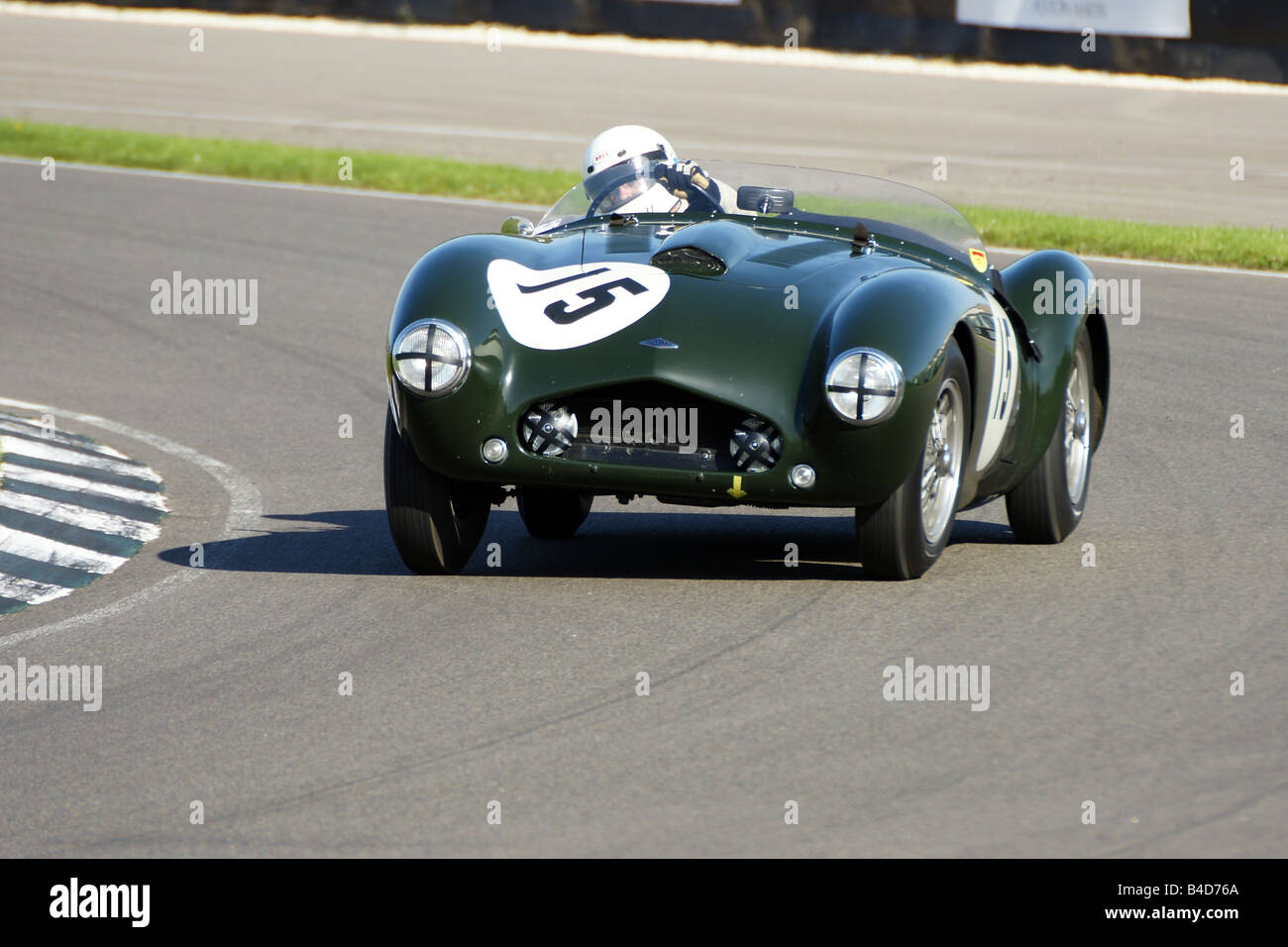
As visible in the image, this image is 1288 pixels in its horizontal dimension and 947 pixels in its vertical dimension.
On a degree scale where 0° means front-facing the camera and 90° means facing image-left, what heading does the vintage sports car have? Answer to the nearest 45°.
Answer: approximately 0°

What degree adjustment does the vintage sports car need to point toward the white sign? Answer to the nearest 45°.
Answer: approximately 180°

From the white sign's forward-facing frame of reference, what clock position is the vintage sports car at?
The vintage sports car is roughly at 12 o'clock from the white sign.

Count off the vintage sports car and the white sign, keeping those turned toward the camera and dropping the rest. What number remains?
2

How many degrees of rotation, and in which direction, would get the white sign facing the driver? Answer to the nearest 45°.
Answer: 0° — it already faces them
